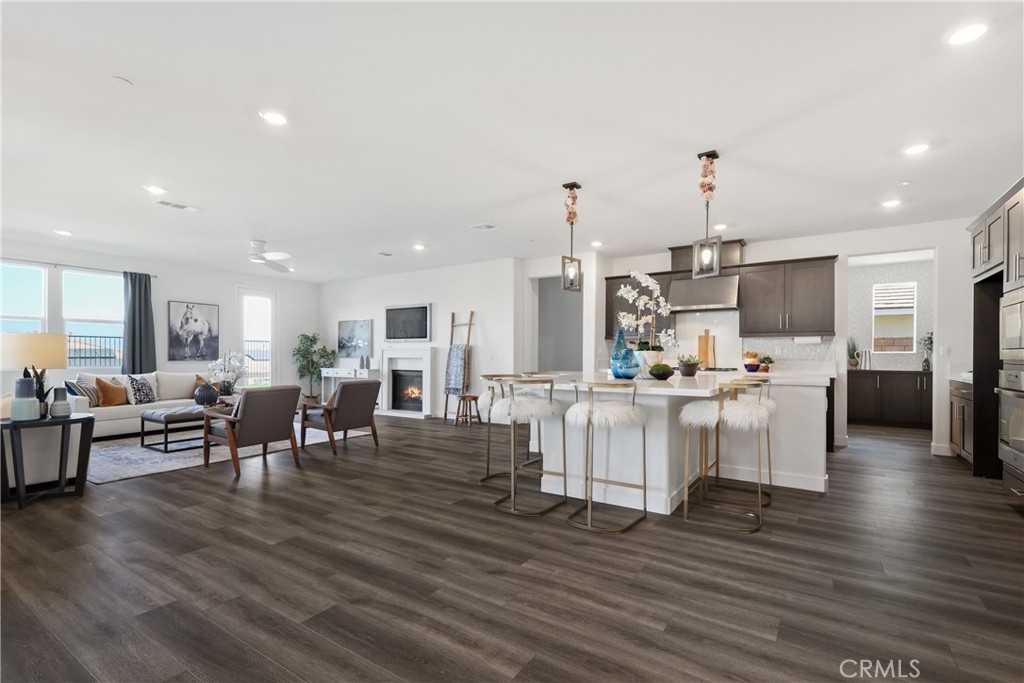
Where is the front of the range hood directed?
toward the camera

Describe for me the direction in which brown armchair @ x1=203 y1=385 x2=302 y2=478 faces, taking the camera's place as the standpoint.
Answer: facing away from the viewer and to the left of the viewer

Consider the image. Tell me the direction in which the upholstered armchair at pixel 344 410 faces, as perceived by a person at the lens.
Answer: facing away from the viewer and to the left of the viewer

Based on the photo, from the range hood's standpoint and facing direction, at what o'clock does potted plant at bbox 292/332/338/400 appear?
The potted plant is roughly at 3 o'clock from the range hood.

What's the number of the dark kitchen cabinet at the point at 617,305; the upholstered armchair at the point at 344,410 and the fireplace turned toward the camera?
2

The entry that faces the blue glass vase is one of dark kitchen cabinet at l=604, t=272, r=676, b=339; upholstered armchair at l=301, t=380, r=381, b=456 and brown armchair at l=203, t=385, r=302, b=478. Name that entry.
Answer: the dark kitchen cabinet

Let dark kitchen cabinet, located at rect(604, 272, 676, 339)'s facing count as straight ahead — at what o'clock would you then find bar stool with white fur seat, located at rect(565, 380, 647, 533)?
The bar stool with white fur seat is roughly at 12 o'clock from the dark kitchen cabinet.

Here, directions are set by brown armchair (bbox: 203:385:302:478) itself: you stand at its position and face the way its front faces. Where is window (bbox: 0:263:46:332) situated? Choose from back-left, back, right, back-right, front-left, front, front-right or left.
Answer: front

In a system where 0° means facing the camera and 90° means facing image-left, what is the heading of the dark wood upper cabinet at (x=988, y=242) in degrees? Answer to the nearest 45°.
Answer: approximately 45°

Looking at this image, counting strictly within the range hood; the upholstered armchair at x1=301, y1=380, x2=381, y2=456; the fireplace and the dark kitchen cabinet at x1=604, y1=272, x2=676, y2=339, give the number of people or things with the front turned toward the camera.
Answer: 3

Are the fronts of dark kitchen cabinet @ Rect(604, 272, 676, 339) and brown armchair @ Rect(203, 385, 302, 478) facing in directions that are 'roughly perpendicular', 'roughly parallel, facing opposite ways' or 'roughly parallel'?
roughly perpendicular

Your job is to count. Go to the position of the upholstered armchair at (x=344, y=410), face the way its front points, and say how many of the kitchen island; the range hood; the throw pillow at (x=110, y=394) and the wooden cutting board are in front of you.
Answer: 1

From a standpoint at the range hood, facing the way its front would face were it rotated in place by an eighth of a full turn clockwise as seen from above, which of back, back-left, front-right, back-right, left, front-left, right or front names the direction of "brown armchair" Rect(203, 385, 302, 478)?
front

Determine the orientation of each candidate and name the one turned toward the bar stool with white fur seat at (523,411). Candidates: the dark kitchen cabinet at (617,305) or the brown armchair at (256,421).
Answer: the dark kitchen cabinet

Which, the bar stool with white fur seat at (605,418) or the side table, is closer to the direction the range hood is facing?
the bar stool with white fur seat

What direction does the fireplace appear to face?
toward the camera

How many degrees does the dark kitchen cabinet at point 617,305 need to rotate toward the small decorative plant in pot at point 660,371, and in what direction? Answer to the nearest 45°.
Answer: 0° — it already faces it

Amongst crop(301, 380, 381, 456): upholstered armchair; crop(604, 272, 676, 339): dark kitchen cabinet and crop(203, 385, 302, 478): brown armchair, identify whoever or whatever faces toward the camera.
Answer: the dark kitchen cabinet

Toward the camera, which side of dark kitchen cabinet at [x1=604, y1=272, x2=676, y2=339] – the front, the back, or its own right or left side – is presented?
front
